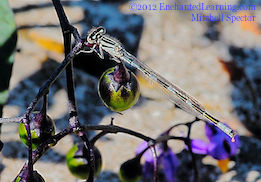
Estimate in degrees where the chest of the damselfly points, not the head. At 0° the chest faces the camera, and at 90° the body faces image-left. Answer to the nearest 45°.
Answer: approximately 90°
